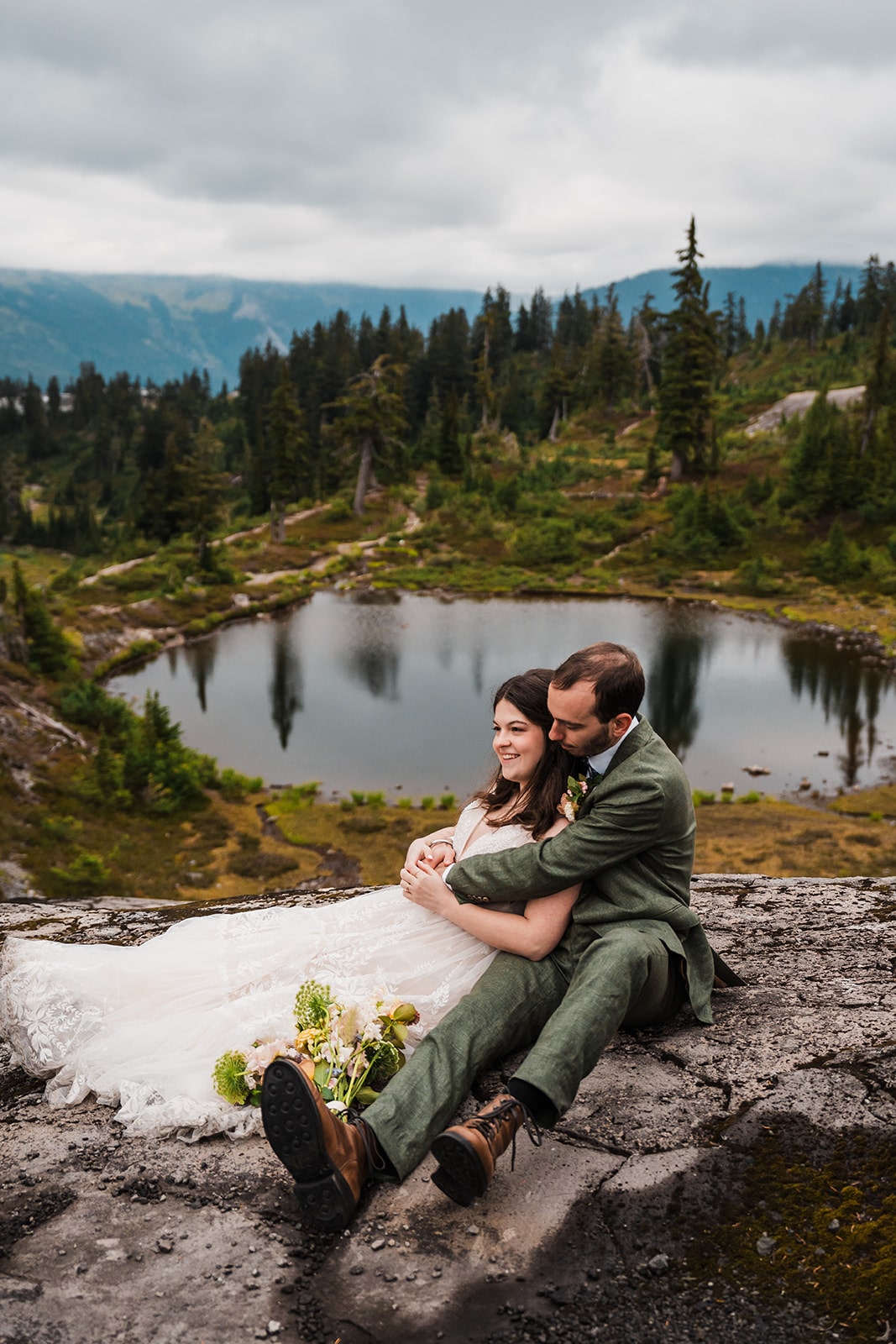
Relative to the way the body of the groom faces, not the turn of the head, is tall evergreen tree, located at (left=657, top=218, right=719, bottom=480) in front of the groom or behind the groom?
behind

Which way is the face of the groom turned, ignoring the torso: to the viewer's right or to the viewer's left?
to the viewer's left

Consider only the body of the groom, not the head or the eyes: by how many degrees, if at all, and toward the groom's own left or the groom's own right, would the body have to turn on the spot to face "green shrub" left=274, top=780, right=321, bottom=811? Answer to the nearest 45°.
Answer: approximately 135° to the groom's own right

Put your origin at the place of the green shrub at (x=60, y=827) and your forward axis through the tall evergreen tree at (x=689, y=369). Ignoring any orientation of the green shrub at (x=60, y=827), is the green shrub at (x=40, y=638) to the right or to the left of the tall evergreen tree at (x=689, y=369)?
left

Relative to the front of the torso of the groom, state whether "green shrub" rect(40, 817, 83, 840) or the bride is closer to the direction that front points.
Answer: the bride

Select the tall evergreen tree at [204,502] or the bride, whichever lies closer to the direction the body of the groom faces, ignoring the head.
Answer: the bride

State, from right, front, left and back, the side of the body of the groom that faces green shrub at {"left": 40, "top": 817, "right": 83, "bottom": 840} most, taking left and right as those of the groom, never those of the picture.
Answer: right

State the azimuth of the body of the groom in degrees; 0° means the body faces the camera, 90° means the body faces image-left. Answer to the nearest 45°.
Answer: approximately 45°

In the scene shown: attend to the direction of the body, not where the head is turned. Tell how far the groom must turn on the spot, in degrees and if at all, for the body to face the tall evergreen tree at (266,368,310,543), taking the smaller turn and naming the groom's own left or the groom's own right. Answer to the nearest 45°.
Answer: approximately 135° to the groom's own right

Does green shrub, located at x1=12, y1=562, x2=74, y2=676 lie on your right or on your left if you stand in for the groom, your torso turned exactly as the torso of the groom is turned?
on your right
